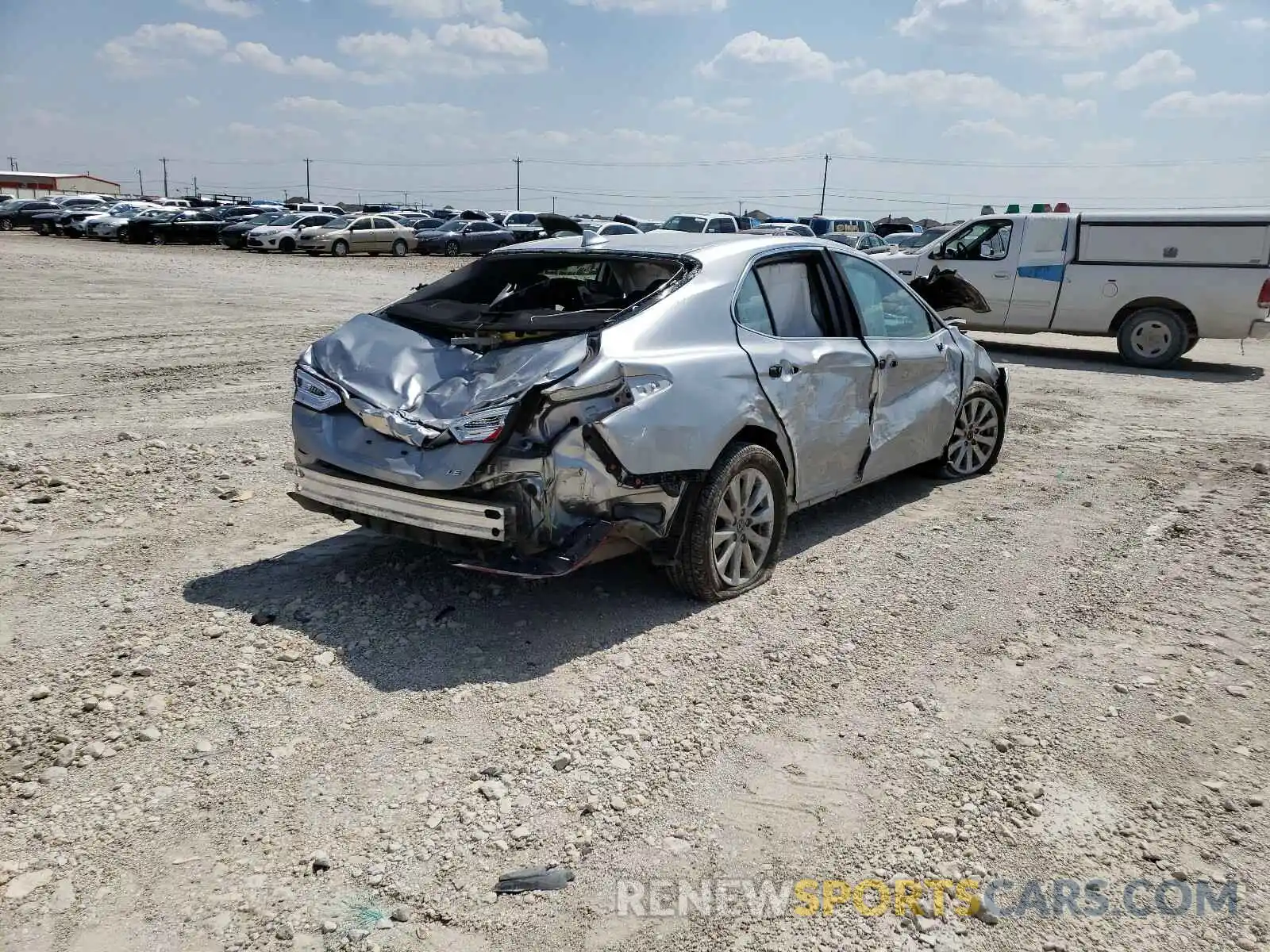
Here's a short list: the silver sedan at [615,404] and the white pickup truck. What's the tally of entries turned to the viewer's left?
1

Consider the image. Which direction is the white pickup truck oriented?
to the viewer's left

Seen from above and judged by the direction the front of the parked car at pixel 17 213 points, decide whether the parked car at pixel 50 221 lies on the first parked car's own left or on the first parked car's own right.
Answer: on the first parked car's own left

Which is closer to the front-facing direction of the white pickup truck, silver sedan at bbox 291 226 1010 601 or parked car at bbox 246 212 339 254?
the parked car

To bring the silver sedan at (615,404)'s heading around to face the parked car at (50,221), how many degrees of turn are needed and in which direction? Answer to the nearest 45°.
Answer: approximately 90° to its left

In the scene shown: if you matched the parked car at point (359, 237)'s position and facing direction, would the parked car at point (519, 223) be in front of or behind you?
behind

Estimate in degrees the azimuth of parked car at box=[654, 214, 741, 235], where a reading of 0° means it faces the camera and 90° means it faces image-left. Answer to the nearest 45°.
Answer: approximately 45°

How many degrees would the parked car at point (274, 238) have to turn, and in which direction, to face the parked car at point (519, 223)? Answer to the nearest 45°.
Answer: approximately 180°

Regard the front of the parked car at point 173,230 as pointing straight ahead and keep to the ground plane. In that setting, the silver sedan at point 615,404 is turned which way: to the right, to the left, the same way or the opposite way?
the opposite way
